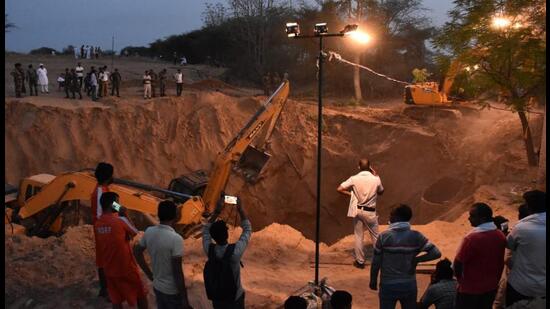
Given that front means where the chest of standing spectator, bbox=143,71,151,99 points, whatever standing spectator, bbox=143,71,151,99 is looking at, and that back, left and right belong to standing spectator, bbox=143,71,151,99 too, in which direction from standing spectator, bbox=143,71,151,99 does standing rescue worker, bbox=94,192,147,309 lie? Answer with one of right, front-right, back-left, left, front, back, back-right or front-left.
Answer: front

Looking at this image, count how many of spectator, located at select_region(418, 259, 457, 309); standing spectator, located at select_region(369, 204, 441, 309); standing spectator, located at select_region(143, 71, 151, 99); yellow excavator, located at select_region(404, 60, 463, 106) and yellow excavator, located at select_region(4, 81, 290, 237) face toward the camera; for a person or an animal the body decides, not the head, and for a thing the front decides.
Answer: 1

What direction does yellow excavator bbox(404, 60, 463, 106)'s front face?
to the viewer's right

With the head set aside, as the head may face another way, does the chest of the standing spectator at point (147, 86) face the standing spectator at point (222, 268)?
yes

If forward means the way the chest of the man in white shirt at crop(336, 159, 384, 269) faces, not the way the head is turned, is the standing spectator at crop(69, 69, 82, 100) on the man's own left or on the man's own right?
on the man's own left

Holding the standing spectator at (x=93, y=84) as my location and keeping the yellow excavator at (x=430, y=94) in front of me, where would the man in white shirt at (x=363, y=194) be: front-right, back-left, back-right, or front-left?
front-right

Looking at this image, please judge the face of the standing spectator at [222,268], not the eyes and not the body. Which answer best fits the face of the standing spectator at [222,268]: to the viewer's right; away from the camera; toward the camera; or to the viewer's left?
away from the camera

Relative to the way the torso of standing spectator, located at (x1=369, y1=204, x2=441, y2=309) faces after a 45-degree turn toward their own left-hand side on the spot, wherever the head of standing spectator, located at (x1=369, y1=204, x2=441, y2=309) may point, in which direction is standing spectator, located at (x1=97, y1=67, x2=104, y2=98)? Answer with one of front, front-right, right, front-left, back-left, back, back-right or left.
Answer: front

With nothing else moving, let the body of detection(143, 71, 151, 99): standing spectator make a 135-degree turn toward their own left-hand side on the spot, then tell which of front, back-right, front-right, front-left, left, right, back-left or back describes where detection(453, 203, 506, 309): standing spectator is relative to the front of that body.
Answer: back-right

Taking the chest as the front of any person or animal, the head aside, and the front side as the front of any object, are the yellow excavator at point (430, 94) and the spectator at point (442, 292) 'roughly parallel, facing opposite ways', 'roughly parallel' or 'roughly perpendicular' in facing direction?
roughly perpendicular

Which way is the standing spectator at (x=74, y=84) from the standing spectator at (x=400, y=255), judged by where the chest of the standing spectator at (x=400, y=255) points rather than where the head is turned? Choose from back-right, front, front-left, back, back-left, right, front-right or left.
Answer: front-left

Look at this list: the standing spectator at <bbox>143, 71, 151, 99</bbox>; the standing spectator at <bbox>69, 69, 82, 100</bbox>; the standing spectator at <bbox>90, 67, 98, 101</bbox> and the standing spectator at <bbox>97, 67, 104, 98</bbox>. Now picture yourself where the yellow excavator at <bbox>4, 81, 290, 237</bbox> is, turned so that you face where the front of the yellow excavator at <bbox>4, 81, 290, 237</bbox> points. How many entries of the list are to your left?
4

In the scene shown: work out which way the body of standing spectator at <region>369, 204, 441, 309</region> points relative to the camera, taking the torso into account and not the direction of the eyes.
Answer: away from the camera

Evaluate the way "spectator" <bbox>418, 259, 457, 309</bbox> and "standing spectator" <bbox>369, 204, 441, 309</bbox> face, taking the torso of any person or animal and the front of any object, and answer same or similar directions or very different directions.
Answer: same or similar directions

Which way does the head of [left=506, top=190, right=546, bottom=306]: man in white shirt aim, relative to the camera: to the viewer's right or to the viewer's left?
to the viewer's left

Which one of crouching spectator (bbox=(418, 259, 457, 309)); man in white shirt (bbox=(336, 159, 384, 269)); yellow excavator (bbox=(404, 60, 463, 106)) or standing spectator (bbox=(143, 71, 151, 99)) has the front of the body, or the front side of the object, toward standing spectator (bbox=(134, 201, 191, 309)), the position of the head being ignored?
standing spectator (bbox=(143, 71, 151, 99))

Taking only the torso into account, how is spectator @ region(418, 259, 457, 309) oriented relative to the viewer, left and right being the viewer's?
facing away from the viewer

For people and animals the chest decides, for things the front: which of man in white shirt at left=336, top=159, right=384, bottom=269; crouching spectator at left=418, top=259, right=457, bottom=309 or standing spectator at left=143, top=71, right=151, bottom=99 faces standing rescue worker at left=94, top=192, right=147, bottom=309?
standing spectator at left=143, top=71, right=151, bottom=99

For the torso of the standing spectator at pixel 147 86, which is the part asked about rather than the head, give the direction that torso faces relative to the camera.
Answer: toward the camera
